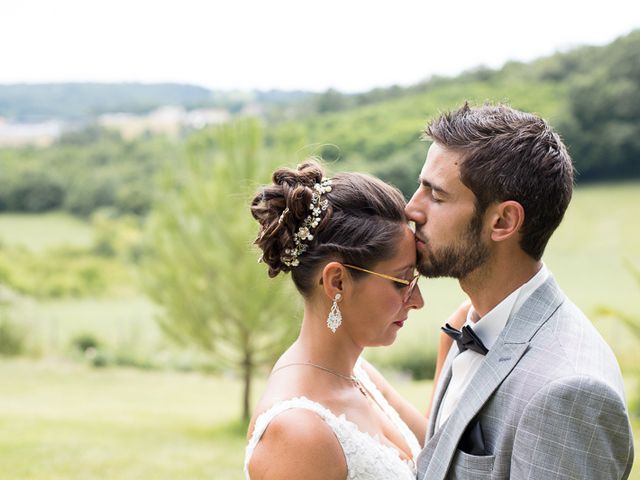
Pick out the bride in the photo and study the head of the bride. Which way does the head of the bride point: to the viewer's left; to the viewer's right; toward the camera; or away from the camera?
to the viewer's right

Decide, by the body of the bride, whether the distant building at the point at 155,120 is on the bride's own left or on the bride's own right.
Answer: on the bride's own left

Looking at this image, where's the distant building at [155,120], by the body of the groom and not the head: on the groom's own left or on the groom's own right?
on the groom's own right

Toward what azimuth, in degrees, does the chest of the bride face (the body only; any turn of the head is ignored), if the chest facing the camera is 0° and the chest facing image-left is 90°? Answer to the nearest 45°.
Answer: approximately 270°

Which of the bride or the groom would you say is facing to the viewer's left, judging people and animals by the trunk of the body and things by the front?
the groom

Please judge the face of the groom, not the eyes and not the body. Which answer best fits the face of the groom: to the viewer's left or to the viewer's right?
to the viewer's left

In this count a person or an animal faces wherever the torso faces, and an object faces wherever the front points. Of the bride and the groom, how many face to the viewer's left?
1

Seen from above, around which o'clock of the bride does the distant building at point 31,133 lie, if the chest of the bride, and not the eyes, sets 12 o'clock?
The distant building is roughly at 8 o'clock from the bride.

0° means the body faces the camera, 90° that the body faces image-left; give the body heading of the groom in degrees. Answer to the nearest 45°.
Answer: approximately 90°

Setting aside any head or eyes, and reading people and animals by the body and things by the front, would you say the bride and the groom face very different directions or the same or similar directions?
very different directions
